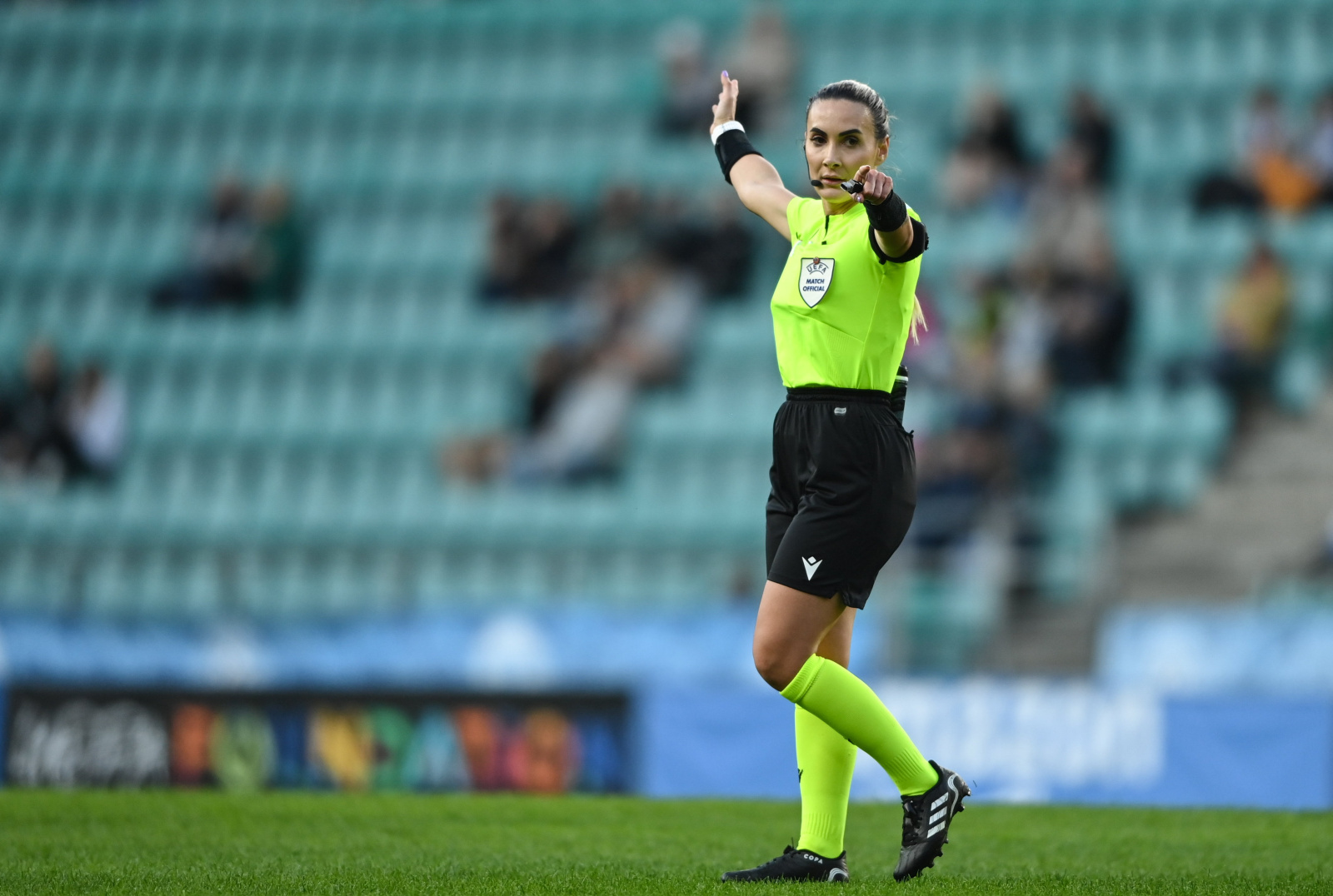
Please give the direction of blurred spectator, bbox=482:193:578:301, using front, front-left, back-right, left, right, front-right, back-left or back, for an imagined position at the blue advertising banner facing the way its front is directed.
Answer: back-right

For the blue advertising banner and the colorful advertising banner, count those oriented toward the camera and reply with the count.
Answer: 2

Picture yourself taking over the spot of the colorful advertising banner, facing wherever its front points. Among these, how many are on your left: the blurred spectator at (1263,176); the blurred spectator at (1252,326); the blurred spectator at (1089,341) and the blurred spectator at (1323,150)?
4

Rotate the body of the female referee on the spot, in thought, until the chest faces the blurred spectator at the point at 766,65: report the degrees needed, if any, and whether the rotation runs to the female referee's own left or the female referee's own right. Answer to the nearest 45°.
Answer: approximately 135° to the female referee's own right

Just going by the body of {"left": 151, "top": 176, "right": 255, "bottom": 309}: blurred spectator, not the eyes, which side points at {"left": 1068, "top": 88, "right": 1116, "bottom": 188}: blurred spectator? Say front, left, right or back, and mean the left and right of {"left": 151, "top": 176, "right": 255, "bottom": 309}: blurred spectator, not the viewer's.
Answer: left

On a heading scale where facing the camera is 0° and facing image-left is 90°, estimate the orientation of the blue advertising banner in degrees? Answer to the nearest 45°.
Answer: approximately 0°
